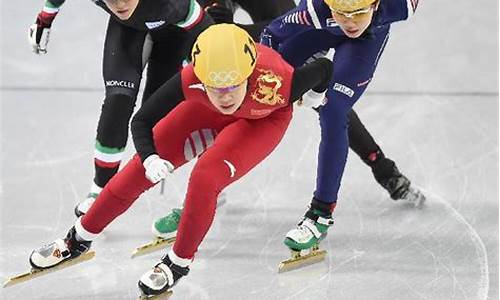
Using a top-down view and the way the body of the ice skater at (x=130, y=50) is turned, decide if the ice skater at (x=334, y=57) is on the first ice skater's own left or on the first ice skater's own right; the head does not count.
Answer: on the first ice skater's own left

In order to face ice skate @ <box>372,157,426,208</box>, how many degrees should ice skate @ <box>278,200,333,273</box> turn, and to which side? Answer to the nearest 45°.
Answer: approximately 180°

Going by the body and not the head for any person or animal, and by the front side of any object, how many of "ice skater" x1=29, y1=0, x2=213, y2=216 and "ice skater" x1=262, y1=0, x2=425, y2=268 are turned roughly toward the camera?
2

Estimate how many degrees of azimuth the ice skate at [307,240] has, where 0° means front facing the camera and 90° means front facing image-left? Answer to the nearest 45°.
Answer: approximately 45°

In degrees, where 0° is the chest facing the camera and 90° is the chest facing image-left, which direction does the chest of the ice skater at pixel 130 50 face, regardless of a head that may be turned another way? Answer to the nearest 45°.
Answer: approximately 0°

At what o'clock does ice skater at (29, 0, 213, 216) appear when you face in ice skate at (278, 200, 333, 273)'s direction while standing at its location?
The ice skater is roughly at 2 o'clock from the ice skate.

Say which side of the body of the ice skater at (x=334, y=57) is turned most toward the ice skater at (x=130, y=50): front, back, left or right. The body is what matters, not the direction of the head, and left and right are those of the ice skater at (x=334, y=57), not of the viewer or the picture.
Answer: right

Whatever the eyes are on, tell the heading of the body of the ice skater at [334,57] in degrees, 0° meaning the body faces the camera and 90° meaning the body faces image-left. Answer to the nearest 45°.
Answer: approximately 0°

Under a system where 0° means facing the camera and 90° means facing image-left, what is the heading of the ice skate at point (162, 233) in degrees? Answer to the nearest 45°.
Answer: approximately 45°
